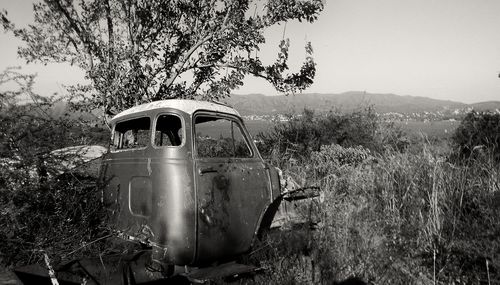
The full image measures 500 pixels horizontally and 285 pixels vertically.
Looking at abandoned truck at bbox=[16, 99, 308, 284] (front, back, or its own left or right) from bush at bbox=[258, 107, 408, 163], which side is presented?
front

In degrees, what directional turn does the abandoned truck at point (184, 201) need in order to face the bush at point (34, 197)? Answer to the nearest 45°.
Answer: approximately 135° to its left

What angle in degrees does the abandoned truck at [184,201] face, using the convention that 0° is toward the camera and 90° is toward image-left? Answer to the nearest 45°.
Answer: approximately 225°

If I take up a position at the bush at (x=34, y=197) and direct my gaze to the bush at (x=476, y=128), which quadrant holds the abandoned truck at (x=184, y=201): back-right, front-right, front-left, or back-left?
front-right
